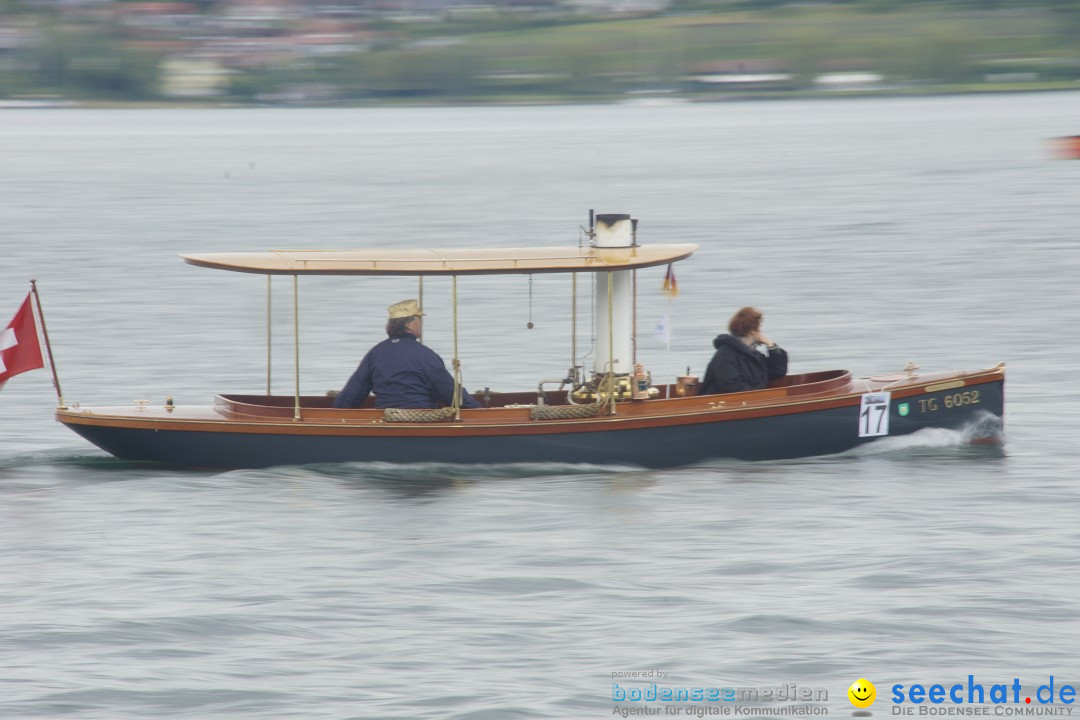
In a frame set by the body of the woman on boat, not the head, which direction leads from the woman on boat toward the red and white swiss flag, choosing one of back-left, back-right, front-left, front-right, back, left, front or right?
back-left

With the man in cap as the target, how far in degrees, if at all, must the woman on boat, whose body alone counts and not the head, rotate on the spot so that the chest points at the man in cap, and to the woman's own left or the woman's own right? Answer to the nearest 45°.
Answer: approximately 135° to the woman's own left

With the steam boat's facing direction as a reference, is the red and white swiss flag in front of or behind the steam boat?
behind

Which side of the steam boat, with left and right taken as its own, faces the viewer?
right

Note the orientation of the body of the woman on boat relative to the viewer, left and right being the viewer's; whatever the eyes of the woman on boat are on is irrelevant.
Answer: facing away from the viewer and to the right of the viewer

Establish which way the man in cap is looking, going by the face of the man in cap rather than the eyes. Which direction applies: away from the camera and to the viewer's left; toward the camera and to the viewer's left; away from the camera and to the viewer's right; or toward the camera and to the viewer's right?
away from the camera and to the viewer's right
